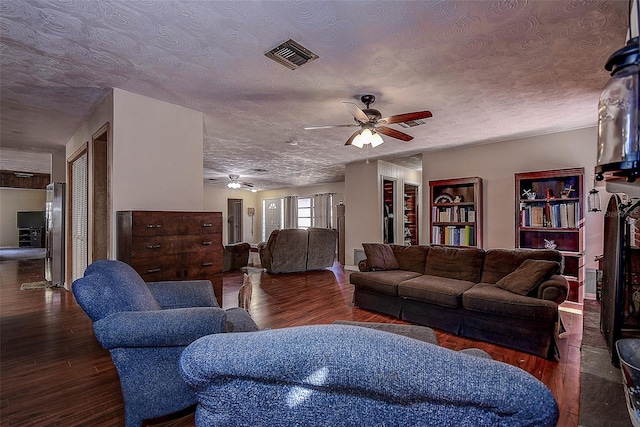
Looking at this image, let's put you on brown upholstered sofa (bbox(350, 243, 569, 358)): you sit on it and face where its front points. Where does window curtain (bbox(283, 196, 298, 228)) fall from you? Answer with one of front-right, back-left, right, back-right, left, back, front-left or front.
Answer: right

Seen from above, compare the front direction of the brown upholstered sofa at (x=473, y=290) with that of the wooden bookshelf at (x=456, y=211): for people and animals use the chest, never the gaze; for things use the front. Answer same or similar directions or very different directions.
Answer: same or similar directions

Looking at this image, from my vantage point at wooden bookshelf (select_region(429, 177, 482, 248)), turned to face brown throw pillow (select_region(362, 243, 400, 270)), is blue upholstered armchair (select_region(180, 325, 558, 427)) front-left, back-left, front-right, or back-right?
front-left

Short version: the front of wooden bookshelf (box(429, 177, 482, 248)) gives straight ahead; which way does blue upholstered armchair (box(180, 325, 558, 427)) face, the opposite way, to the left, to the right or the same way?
the opposite way

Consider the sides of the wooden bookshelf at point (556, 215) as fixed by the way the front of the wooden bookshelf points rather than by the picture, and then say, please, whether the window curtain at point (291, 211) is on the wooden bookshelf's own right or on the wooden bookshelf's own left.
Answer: on the wooden bookshelf's own right

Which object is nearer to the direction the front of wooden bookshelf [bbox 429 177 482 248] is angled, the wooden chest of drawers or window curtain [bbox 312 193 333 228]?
the wooden chest of drawers

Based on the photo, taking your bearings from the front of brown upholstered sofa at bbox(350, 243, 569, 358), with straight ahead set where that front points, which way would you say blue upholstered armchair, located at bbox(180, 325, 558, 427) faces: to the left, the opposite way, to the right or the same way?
the opposite way

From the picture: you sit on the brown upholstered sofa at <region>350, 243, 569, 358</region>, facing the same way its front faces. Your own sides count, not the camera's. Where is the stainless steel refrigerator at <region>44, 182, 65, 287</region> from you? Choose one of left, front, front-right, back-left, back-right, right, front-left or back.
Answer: front-right

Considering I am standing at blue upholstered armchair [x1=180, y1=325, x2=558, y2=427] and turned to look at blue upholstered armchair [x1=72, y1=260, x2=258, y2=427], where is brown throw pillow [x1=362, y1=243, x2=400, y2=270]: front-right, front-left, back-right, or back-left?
front-right

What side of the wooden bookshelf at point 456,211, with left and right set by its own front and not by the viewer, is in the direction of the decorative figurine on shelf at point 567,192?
left

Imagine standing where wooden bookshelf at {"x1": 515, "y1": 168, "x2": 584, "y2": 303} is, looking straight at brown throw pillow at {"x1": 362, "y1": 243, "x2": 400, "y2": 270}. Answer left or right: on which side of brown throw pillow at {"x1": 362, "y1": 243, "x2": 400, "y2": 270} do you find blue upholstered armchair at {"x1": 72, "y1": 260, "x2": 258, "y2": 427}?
left

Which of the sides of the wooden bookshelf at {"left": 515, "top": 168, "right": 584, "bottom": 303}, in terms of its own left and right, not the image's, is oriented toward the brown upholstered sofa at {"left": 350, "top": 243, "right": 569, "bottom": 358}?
front
